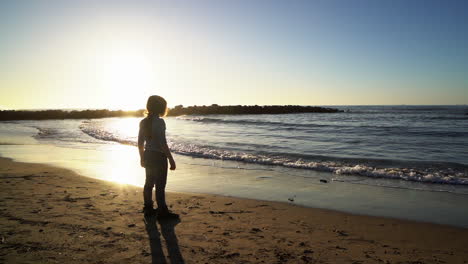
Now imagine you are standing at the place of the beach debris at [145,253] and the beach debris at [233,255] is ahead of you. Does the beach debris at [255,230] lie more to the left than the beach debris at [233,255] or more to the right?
left

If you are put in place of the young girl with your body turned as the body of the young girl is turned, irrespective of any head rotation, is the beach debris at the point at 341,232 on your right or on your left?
on your right

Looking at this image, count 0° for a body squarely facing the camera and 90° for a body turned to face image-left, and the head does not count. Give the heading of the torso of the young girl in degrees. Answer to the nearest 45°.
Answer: approximately 225°

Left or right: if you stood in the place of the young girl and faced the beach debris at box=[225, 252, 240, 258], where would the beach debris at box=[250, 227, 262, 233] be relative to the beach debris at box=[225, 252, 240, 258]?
left

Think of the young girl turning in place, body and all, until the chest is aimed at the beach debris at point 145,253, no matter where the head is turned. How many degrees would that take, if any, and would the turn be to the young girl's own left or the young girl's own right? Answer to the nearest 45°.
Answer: approximately 135° to the young girl's own right

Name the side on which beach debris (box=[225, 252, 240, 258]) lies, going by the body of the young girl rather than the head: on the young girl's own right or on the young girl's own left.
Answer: on the young girl's own right

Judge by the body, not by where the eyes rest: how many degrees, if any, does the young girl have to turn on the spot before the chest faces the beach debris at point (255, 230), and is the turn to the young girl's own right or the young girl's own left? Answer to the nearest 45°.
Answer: approximately 90° to the young girl's own right
